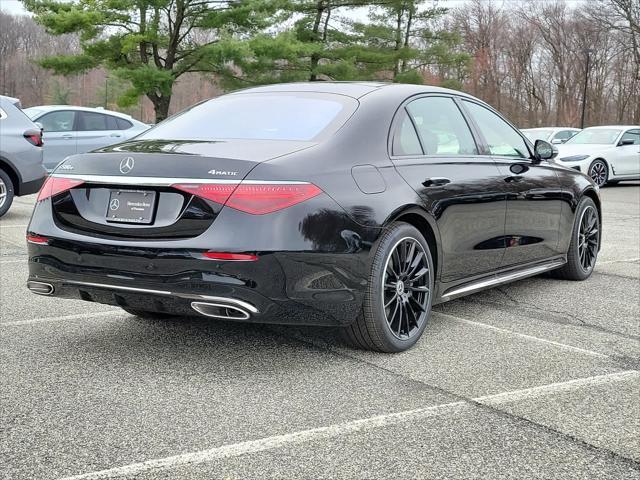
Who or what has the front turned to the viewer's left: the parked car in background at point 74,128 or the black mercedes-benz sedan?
the parked car in background

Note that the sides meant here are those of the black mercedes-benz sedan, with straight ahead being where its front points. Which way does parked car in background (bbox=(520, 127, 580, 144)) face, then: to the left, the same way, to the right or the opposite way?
the opposite way

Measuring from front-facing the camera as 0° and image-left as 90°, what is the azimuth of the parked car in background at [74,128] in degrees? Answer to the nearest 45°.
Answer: approximately 90°

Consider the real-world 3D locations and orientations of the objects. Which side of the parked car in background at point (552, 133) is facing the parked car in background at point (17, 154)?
front

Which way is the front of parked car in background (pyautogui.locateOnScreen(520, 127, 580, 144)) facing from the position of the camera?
facing the viewer and to the left of the viewer

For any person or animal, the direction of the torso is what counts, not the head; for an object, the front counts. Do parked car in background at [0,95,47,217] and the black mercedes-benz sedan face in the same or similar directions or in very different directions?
very different directions

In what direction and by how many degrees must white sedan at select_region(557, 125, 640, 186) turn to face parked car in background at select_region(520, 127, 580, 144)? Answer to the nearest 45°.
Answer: approximately 135° to its right

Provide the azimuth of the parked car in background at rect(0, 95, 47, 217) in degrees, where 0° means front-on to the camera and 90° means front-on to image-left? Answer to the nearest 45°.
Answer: approximately 90°

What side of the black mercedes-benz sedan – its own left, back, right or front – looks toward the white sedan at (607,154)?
front

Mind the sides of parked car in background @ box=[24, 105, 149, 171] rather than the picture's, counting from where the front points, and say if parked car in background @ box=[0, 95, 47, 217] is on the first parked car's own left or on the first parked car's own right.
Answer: on the first parked car's own left

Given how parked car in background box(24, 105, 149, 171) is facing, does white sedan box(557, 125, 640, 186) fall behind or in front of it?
behind
